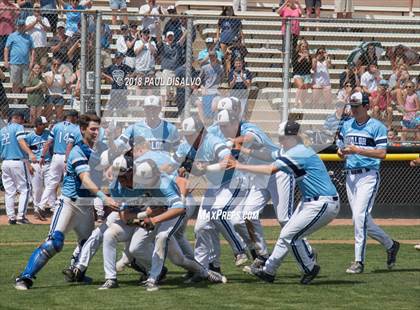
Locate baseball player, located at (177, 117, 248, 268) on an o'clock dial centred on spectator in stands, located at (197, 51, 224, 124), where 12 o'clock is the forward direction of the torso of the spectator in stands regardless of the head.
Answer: The baseball player is roughly at 12 o'clock from the spectator in stands.

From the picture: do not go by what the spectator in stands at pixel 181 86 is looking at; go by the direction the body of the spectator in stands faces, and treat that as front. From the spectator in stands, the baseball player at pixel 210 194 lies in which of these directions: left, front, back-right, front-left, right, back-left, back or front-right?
front

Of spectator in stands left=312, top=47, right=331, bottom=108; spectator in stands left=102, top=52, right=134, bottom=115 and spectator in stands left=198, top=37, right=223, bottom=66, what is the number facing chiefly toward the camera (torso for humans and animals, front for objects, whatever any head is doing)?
3

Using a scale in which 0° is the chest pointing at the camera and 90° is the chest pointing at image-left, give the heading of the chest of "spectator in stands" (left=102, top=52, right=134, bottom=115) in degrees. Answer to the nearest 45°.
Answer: approximately 0°

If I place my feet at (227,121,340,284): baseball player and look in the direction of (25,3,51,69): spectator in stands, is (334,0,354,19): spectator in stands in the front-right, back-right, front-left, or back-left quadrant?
front-right

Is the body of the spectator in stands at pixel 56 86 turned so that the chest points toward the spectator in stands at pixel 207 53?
no

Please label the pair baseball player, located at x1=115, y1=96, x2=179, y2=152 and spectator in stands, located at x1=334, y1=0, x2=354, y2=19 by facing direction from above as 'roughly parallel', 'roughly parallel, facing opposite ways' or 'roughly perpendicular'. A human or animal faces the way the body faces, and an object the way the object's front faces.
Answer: roughly parallel

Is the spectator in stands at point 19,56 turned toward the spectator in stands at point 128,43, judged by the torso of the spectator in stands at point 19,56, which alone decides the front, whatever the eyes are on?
no

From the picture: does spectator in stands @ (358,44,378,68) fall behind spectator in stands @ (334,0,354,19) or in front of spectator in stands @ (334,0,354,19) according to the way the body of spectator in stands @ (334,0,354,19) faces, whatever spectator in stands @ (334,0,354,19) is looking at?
in front

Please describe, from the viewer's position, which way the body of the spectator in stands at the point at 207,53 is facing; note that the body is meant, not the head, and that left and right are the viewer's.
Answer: facing the viewer

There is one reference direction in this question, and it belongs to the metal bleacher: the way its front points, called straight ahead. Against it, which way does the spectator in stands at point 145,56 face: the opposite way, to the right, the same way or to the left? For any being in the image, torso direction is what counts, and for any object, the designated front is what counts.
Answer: the same way

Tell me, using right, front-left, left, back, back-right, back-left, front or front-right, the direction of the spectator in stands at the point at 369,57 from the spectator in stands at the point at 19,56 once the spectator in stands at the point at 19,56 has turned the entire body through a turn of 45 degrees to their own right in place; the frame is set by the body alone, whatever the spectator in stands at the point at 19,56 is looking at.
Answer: back-left

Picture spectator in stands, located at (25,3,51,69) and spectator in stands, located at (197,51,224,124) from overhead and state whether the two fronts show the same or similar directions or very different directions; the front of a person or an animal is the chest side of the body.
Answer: same or similar directions

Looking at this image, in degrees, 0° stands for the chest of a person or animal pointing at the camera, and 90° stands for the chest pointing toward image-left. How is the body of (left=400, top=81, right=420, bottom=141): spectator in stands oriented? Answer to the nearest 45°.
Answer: approximately 45°

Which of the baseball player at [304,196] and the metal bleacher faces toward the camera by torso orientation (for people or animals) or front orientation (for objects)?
the metal bleacher

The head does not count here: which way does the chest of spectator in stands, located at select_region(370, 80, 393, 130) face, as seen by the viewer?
toward the camera

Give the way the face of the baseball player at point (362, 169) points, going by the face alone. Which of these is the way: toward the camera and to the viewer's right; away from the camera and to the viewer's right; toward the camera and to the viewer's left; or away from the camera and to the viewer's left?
toward the camera and to the viewer's left

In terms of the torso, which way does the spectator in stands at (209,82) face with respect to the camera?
toward the camera

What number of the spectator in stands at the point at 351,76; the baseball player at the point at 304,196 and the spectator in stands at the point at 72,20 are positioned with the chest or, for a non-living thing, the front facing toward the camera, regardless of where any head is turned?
2

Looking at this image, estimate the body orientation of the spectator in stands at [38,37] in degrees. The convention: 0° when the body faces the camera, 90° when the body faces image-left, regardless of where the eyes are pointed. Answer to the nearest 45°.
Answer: approximately 0°
